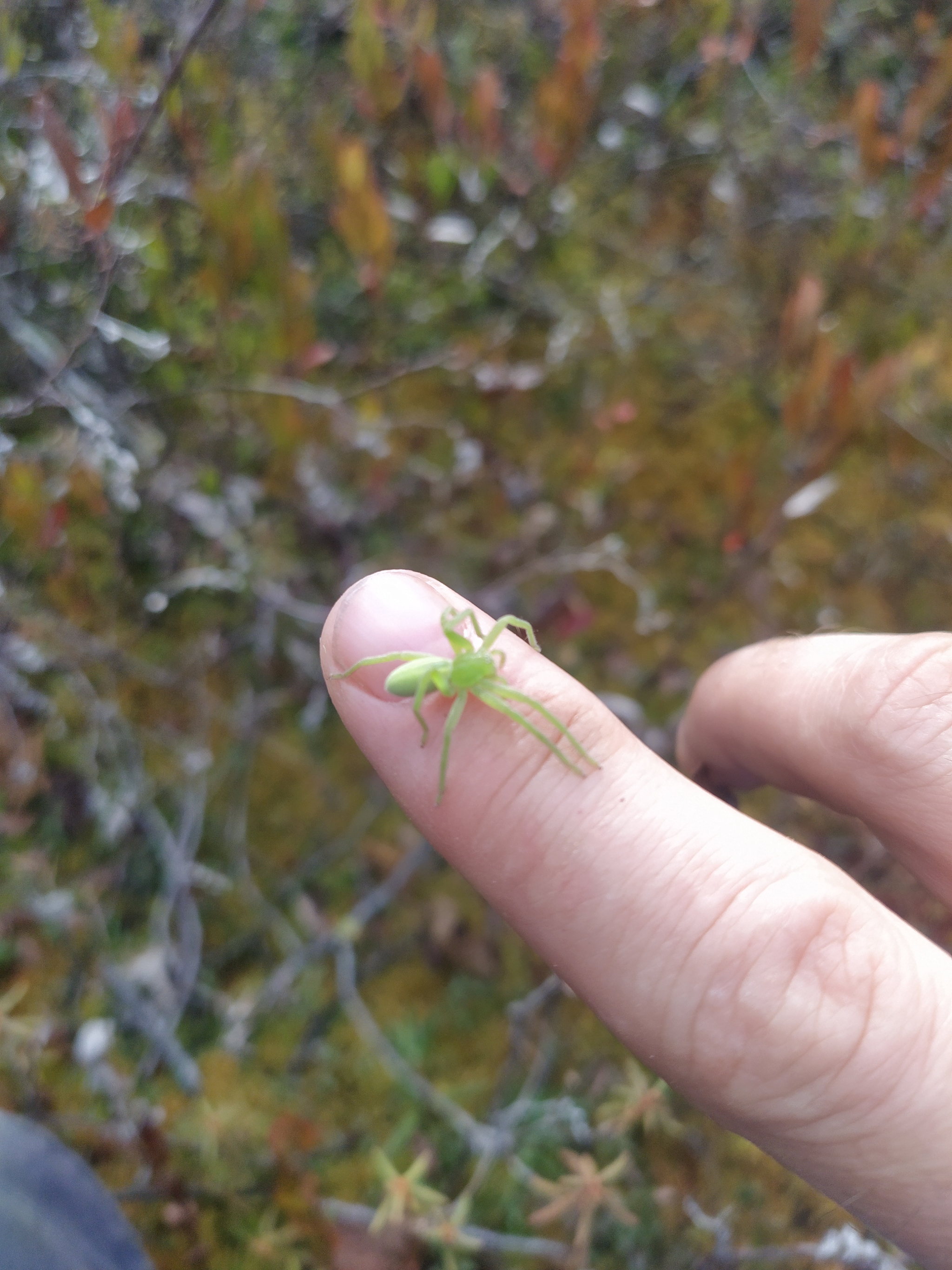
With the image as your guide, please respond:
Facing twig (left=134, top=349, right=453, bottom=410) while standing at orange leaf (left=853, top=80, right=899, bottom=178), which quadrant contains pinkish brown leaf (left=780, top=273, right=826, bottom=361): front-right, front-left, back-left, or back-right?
front-left

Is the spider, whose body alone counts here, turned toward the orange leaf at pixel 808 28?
no

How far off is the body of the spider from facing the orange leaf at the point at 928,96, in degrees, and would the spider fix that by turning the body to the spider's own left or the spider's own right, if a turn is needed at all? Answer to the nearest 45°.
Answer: approximately 90° to the spider's own left

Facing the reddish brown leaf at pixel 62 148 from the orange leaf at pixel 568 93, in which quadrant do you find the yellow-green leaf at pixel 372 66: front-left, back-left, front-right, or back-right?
front-right

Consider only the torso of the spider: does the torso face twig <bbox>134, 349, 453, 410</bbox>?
no

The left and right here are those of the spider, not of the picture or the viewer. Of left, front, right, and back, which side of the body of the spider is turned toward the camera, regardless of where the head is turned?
right

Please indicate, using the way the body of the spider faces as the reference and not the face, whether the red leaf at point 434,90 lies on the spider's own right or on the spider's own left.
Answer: on the spider's own left

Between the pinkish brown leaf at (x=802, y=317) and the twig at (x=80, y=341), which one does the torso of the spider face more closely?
the pinkish brown leaf
